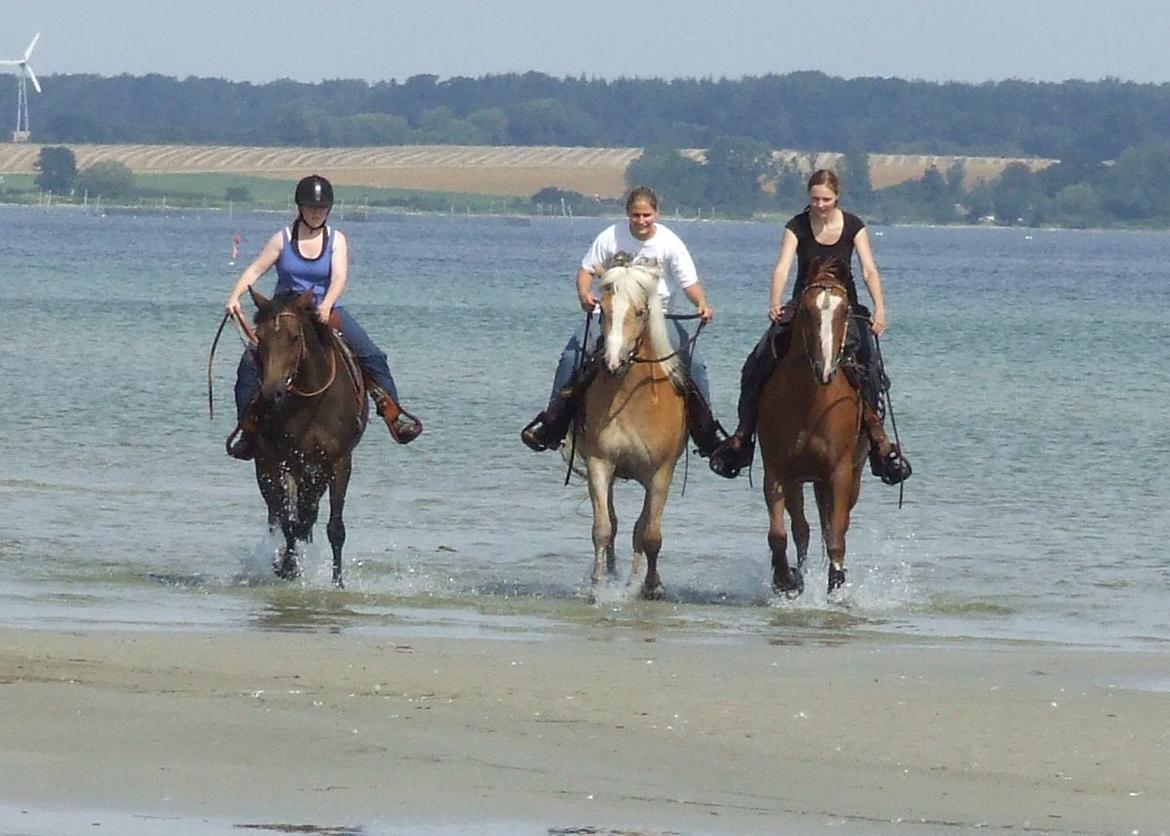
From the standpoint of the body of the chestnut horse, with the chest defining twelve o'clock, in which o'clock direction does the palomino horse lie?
The palomino horse is roughly at 3 o'clock from the chestnut horse.

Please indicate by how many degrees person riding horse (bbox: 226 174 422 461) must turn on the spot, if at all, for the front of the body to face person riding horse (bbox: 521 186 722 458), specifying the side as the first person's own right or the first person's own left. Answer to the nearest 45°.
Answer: approximately 90° to the first person's own left

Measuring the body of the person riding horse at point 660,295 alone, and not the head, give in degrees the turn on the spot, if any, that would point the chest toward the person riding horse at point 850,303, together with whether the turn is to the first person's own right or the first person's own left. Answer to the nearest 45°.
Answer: approximately 90° to the first person's own left

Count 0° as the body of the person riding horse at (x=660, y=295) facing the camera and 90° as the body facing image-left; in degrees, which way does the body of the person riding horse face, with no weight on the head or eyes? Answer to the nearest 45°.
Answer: approximately 0°

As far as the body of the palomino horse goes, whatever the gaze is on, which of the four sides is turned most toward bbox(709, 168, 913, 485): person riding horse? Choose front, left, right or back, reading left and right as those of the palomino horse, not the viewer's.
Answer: left
